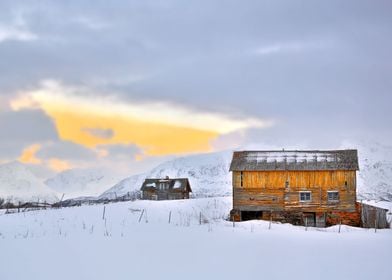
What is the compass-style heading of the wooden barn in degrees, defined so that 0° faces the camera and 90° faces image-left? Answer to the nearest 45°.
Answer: approximately 0°
